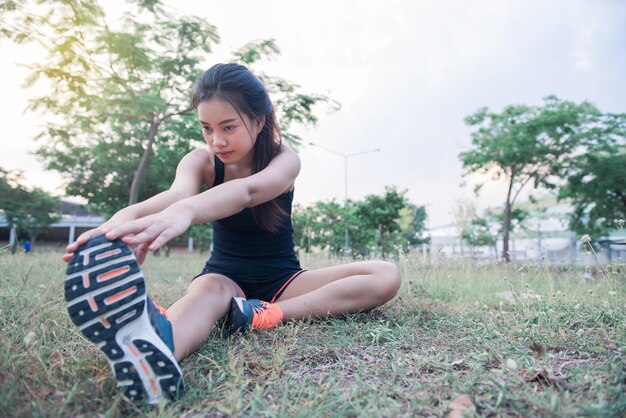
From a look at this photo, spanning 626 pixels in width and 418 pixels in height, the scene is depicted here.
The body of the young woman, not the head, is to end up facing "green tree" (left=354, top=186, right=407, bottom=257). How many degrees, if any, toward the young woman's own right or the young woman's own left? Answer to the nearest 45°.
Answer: approximately 180°

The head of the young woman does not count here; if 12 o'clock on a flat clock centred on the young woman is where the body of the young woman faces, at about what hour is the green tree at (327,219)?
The green tree is roughly at 5 o'clock from the young woman.

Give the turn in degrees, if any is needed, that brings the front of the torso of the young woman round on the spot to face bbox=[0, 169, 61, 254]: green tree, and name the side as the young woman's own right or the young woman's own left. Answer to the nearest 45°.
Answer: approximately 90° to the young woman's own right

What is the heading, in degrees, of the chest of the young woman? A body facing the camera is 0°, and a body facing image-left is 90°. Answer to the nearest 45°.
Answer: approximately 45°

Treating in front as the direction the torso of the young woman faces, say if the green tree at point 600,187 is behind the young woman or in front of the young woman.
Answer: behind
